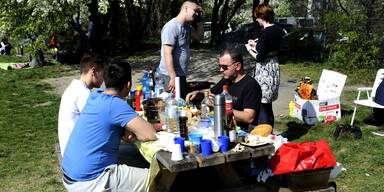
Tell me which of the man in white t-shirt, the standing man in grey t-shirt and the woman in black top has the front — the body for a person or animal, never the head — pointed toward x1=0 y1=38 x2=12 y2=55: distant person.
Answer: the woman in black top

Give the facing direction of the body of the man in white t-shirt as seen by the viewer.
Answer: to the viewer's right

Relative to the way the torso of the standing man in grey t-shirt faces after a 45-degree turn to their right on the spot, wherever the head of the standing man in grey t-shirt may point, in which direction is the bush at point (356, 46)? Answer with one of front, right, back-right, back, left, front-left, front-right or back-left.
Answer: back-left

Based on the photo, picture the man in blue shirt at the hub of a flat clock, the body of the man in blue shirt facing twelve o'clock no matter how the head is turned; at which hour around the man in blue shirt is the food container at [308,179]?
The food container is roughly at 2 o'clock from the man in blue shirt.

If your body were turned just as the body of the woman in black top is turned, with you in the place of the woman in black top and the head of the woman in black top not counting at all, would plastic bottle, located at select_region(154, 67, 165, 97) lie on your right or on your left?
on your left

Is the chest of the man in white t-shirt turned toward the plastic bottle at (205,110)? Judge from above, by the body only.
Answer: yes

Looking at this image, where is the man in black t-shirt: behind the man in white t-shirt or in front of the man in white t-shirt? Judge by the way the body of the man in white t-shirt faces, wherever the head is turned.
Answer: in front

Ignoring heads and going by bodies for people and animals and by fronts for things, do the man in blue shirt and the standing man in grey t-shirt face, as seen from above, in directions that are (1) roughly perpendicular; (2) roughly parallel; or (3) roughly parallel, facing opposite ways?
roughly perpendicular

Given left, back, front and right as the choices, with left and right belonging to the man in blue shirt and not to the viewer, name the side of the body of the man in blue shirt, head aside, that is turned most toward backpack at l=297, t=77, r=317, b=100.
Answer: front

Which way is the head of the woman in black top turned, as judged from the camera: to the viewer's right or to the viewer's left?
to the viewer's left

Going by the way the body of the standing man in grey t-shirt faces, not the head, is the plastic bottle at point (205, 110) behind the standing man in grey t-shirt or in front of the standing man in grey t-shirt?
in front

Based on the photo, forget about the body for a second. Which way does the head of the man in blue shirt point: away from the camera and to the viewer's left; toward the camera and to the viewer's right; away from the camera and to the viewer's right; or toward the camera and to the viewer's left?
away from the camera and to the viewer's right

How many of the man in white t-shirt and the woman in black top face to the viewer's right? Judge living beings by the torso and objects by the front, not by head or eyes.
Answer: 1

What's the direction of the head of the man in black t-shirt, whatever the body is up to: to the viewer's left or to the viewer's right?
to the viewer's left

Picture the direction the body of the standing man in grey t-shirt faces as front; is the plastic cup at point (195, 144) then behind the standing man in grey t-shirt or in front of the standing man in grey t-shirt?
in front

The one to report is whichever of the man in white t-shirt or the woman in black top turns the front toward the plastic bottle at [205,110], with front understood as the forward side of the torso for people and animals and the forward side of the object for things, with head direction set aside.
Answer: the man in white t-shirt
